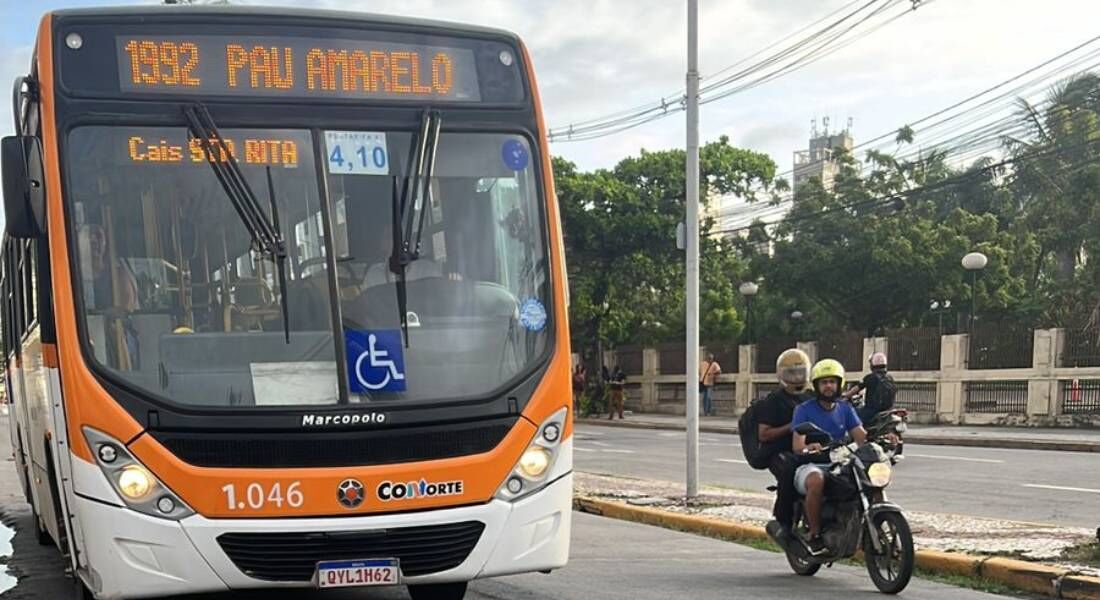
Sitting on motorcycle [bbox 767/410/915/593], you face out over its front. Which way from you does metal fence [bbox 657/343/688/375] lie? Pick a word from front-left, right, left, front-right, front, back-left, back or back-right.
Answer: back-left

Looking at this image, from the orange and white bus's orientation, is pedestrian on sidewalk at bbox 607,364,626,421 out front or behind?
behind

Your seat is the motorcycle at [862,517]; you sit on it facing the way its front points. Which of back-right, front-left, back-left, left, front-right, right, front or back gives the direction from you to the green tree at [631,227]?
back-left

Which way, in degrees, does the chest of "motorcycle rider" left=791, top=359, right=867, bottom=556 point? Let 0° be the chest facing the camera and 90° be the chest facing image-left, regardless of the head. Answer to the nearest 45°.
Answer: approximately 315°

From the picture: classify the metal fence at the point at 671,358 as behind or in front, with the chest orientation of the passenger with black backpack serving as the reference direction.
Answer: behind

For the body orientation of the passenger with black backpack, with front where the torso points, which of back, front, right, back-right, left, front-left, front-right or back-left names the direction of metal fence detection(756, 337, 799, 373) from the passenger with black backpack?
back-left

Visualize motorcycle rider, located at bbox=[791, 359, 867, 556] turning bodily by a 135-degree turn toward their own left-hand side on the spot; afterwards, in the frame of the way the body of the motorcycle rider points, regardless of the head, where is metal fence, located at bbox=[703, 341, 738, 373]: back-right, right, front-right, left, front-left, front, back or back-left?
front

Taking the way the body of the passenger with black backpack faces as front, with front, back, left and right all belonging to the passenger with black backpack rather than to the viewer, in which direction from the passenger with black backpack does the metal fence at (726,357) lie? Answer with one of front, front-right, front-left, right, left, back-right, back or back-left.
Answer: back-left
